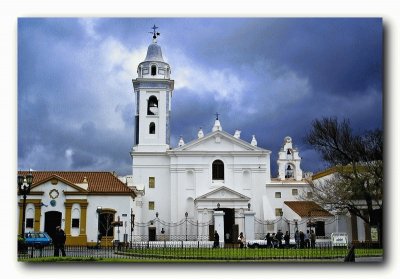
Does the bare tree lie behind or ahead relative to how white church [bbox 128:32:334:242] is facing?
ahead

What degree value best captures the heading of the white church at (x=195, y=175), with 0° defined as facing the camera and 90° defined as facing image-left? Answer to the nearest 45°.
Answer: approximately 0°
